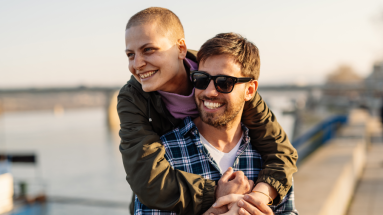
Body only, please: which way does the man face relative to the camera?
toward the camera

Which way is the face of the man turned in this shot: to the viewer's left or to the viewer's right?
to the viewer's left
